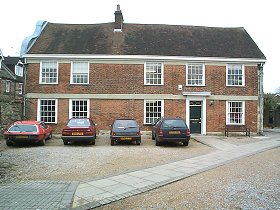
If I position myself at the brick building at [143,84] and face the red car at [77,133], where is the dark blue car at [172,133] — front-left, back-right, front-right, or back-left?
front-left

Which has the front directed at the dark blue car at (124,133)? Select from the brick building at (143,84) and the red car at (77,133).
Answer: the brick building

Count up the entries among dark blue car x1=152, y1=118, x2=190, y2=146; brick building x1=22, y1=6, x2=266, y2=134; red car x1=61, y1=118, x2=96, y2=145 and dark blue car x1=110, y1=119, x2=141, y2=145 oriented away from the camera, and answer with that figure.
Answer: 3

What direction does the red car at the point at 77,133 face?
away from the camera

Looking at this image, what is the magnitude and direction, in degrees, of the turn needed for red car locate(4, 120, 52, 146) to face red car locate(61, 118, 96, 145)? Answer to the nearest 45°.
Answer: approximately 45° to its right

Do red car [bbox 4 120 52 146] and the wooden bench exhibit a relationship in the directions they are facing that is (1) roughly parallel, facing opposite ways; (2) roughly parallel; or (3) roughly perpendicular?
roughly parallel, facing opposite ways

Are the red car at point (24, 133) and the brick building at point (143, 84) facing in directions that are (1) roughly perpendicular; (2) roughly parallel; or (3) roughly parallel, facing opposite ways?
roughly parallel, facing opposite ways

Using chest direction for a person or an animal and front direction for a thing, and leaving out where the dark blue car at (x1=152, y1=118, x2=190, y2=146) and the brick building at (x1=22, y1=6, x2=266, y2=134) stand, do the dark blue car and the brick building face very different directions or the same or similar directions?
very different directions

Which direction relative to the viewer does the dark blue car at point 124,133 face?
away from the camera

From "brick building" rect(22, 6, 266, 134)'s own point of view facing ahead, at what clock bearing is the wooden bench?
The wooden bench is roughly at 9 o'clock from the brick building.

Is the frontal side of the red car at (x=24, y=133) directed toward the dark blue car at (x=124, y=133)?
no

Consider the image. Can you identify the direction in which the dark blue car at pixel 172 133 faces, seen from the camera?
facing away from the viewer

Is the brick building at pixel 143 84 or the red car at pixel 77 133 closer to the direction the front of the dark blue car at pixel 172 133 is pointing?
the brick building

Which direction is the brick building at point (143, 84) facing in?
toward the camera

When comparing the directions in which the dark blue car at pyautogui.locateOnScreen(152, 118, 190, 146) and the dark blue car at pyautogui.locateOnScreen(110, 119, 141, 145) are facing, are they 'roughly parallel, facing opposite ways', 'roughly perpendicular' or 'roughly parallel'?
roughly parallel

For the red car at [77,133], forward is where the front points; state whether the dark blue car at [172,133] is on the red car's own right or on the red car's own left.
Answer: on the red car's own right

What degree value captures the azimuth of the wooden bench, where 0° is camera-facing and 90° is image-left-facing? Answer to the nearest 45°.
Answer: approximately 0°

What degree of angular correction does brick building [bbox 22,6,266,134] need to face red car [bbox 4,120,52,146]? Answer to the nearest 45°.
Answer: approximately 45° to its right

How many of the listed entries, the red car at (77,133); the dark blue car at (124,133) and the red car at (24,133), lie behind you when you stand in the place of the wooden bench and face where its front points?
0

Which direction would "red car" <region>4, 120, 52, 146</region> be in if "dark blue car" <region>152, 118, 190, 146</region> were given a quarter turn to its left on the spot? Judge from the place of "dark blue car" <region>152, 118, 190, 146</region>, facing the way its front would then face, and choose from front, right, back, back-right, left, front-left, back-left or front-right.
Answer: front

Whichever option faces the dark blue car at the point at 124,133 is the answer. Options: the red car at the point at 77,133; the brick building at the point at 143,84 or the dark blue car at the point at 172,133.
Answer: the brick building
